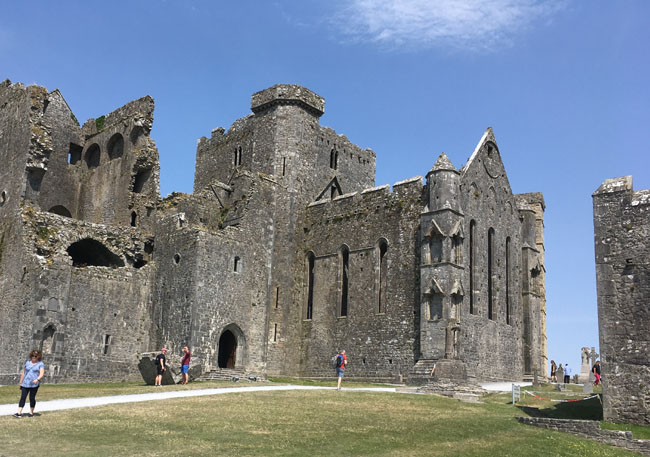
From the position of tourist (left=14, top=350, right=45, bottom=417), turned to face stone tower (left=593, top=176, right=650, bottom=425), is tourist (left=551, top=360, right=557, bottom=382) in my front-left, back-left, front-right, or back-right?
front-left

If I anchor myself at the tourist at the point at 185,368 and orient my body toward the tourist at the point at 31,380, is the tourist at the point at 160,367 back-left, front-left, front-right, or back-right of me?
front-right

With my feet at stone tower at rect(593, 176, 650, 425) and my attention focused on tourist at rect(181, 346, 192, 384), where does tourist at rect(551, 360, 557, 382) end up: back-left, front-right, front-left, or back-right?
front-right

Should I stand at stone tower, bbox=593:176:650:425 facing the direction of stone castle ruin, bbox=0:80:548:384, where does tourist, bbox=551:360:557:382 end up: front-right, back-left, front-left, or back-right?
front-right

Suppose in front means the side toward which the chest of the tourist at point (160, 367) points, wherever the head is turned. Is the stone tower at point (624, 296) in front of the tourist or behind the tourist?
in front
